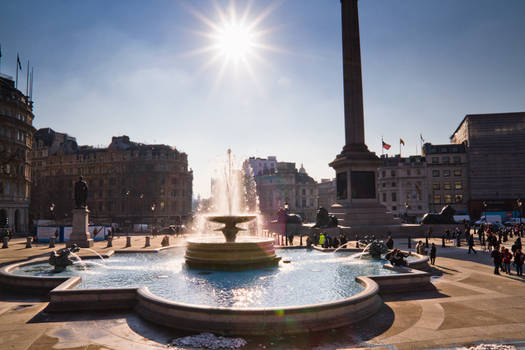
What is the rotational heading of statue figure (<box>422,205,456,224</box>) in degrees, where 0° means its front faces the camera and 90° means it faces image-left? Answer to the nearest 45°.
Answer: approximately 270°

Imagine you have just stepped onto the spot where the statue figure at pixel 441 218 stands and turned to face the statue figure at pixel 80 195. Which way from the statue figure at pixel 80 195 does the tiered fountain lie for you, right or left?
left

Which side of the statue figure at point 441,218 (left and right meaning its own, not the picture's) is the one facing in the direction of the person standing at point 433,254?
right

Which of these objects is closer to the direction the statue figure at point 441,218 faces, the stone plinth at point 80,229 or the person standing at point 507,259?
the person standing

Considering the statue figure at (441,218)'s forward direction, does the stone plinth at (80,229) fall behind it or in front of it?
behind

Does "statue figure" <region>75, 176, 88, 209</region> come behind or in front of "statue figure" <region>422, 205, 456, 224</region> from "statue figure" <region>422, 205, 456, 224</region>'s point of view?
behind
